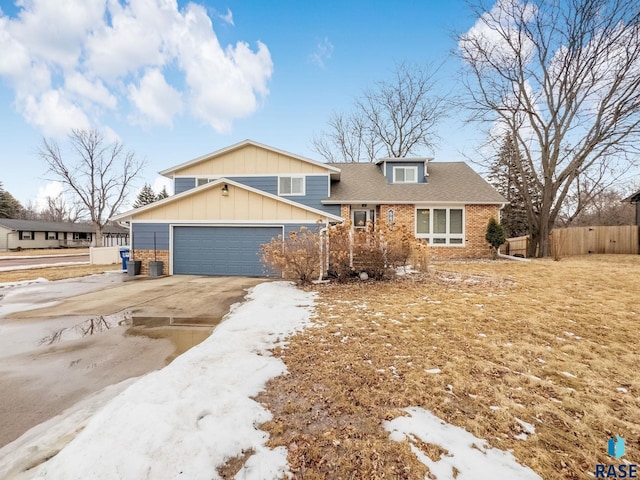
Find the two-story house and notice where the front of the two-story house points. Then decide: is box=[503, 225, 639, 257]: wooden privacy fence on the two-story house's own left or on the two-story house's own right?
on the two-story house's own left

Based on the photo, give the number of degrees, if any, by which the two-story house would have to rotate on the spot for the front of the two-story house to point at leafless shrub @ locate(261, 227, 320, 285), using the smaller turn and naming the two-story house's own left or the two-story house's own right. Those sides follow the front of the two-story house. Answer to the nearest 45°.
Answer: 0° — it already faces it

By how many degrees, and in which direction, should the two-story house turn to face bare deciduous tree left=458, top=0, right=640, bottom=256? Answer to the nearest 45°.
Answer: approximately 90° to its left

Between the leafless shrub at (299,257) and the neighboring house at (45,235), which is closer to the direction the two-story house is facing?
the leafless shrub

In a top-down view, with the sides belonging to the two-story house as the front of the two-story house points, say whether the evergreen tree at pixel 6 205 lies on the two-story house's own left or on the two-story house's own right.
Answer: on the two-story house's own right

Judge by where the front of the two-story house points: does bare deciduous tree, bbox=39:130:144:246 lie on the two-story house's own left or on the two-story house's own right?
on the two-story house's own right

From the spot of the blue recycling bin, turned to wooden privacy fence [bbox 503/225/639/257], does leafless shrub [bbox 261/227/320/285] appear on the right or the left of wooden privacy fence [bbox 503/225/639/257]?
right

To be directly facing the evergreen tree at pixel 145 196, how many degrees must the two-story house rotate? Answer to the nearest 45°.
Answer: approximately 135° to its right

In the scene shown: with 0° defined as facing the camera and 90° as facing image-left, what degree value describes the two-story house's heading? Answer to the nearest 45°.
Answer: approximately 0°

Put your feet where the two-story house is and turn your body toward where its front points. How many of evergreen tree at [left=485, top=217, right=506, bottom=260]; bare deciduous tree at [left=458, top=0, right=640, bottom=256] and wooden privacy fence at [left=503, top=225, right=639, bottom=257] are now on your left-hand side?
3

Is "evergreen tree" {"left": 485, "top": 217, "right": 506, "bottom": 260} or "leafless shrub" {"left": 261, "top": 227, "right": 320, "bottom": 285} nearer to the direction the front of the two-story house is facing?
the leafless shrub

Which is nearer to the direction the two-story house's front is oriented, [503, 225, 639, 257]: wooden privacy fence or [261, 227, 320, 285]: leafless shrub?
the leafless shrub
